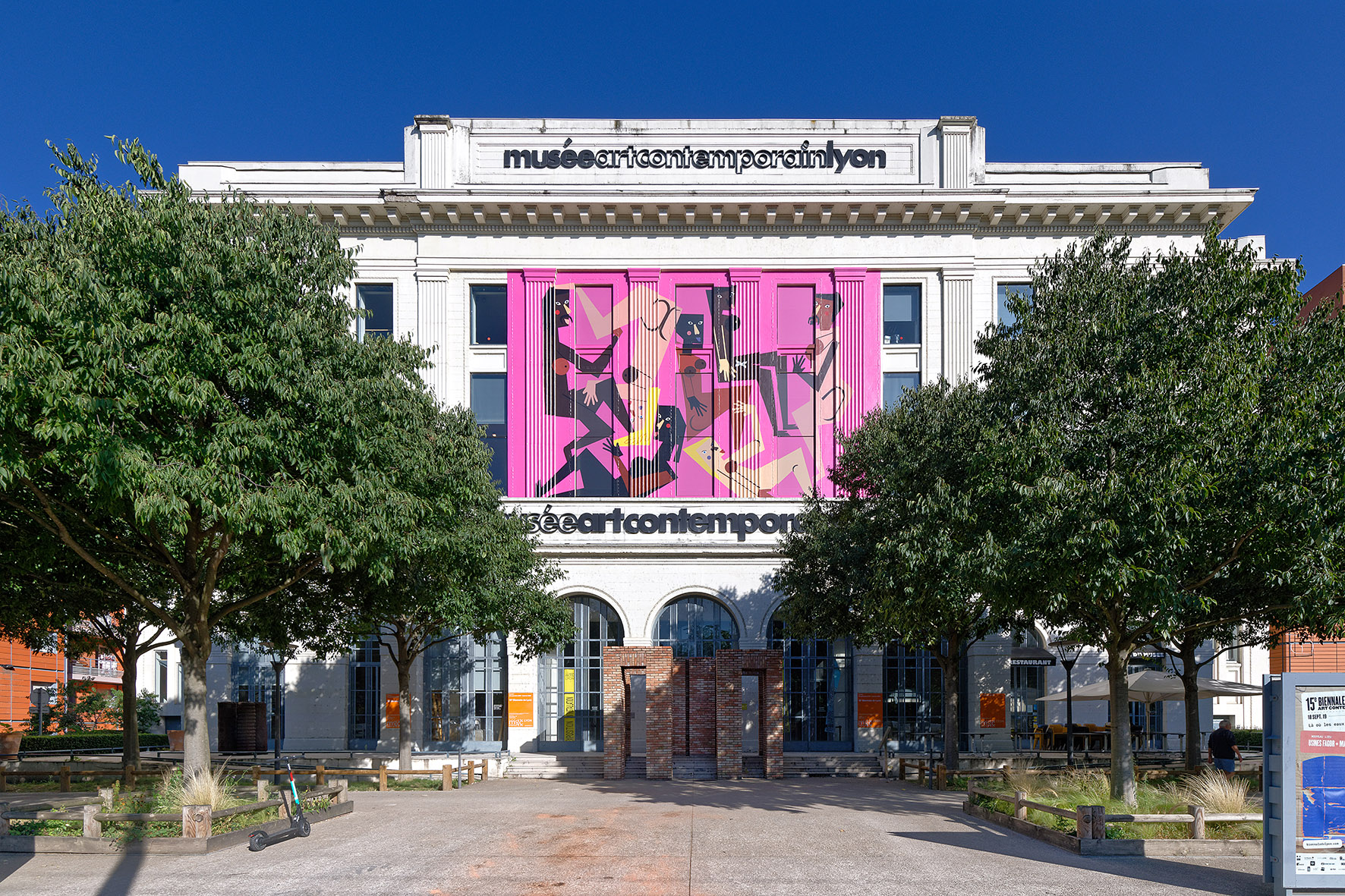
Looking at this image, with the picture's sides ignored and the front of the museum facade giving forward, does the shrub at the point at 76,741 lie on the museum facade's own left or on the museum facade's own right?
on the museum facade's own right

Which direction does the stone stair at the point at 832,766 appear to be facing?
toward the camera

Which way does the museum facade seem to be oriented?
toward the camera

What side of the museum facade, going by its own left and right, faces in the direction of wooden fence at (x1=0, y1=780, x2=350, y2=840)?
front

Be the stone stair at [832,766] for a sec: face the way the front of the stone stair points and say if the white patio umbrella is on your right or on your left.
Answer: on your left

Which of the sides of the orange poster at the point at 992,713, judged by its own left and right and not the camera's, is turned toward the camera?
front

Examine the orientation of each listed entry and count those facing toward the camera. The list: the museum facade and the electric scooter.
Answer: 1

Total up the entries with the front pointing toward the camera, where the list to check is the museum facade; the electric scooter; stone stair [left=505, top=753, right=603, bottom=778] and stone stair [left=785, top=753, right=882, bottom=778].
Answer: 3

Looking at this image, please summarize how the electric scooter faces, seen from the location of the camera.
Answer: facing away from the viewer and to the right of the viewer
